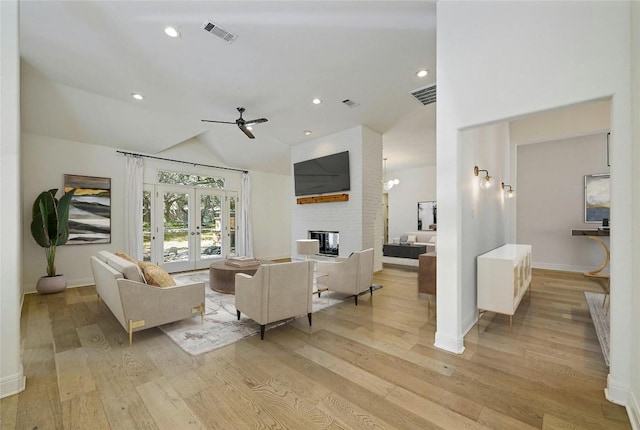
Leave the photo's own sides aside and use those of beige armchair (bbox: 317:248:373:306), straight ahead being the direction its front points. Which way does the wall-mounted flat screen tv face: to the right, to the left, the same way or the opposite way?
to the left

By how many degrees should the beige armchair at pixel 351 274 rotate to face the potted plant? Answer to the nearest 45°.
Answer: approximately 45° to its left

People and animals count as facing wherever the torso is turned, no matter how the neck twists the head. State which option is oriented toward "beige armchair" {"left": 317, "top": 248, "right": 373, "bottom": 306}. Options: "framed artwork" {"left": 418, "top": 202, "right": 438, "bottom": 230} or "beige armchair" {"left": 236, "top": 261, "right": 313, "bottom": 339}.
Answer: the framed artwork

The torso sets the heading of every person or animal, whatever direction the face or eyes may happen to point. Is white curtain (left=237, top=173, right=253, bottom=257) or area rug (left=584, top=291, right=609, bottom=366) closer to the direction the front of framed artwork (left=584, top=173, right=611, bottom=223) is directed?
the area rug

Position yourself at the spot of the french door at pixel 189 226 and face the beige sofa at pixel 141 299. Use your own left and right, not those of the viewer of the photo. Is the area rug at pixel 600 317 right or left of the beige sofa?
left

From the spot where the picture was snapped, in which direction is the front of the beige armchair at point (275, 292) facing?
facing away from the viewer and to the left of the viewer

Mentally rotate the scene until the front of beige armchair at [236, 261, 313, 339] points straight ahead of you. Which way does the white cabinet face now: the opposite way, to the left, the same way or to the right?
the opposite way
